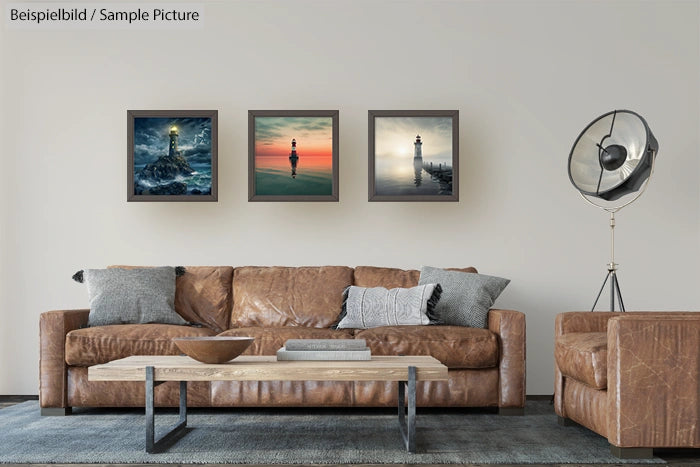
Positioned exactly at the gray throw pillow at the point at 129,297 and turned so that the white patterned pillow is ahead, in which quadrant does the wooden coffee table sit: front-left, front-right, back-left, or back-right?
front-right

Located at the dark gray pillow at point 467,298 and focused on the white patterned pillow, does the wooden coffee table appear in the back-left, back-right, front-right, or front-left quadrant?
front-left

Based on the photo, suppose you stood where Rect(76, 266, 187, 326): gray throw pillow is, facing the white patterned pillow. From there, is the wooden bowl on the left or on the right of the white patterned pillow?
right

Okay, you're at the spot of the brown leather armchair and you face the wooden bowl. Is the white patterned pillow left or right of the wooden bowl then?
right

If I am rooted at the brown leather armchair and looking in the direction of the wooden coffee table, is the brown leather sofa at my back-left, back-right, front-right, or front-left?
front-right

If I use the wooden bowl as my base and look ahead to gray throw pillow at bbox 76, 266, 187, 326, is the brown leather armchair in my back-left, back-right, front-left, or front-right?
back-right

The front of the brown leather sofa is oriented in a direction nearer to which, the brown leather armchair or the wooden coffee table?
the wooden coffee table

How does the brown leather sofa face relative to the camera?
toward the camera

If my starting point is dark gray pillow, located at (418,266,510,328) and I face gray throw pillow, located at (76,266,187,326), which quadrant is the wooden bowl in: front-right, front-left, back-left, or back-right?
front-left

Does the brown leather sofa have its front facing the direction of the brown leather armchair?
no

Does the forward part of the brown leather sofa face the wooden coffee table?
yes
